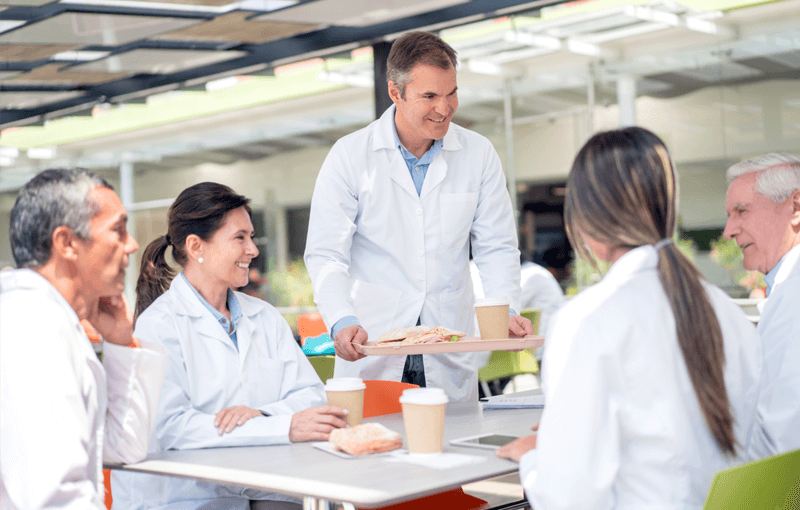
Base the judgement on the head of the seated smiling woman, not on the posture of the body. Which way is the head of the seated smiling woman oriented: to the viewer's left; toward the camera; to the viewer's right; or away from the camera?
to the viewer's right

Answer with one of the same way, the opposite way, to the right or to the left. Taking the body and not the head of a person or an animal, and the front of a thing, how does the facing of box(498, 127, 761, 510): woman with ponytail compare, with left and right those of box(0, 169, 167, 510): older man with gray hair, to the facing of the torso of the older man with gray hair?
to the left

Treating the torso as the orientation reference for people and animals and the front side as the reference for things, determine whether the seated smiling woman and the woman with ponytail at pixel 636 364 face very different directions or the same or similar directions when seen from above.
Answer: very different directions

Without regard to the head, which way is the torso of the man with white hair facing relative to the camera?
to the viewer's left

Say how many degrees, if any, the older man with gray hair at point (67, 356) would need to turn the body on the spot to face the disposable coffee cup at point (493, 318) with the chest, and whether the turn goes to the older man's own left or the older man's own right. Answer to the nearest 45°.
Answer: approximately 45° to the older man's own left

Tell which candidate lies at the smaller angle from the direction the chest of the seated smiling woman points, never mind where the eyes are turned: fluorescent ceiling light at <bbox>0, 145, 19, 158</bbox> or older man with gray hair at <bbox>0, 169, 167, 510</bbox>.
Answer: the older man with gray hair

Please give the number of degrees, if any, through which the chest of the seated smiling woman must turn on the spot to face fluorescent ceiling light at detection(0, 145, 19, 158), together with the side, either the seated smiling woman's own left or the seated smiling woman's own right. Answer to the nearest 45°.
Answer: approximately 135° to the seated smiling woman's own left

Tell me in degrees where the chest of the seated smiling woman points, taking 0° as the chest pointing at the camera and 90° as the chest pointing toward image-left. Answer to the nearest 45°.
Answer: approximately 315°

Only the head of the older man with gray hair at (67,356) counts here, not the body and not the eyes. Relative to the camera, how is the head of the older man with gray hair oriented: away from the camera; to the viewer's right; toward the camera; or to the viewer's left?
to the viewer's right

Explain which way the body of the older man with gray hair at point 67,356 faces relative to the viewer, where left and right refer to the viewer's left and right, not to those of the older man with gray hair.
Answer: facing to the right of the viewer

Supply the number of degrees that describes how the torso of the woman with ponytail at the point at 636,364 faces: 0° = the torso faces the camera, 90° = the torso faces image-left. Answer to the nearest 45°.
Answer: approximately 135°

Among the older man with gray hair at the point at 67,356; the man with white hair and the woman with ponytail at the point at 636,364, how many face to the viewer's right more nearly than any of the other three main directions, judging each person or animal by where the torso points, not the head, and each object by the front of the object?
1

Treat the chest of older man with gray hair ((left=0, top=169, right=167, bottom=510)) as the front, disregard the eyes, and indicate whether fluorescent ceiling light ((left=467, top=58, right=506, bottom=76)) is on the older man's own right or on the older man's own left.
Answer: on the older man's own left

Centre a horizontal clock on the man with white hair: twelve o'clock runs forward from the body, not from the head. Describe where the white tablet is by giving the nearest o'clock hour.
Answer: The white tablet is roughly at 10 o'clock from the man with white hair.

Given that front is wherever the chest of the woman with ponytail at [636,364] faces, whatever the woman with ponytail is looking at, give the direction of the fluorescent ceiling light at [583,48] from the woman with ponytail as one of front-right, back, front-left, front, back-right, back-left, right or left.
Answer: front-right

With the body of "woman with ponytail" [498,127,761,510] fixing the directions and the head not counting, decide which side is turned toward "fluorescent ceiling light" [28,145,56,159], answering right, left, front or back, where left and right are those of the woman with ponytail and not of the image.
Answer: front
